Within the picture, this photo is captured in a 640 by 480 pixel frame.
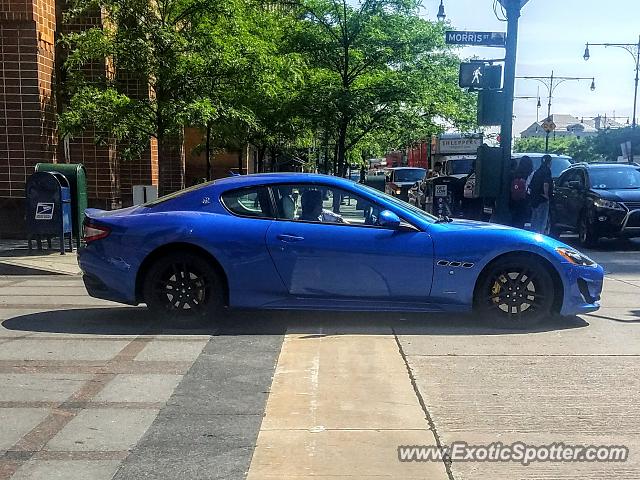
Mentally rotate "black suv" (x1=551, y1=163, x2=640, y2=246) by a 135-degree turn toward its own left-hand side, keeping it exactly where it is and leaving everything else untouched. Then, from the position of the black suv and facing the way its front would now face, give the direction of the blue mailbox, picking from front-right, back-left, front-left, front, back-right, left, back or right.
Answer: back-left

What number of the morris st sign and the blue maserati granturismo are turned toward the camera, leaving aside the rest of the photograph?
1

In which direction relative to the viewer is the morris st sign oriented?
toward the camera

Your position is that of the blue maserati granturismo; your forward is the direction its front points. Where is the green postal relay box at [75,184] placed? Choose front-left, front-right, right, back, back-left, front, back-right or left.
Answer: back-left

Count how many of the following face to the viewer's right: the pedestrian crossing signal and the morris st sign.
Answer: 0

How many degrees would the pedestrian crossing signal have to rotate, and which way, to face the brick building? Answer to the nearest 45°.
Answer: approximately 90° to its right

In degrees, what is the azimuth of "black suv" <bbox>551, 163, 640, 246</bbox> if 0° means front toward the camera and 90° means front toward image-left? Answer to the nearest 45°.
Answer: approximately 315°

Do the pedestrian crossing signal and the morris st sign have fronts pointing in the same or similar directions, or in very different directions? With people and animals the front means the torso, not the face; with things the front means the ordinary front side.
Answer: same or similar directions

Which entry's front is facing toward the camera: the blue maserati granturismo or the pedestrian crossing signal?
the pedestrian crossing signal

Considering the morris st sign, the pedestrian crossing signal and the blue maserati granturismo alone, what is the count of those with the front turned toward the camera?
2

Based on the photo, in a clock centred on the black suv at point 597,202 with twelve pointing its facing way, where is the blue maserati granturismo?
The blue maserati granturismo is roughly at 2 o'clock from the black suv.

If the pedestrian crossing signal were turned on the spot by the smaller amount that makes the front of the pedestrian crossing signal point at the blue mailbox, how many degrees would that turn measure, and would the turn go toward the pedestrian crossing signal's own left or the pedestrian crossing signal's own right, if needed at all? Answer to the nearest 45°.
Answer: approximately 90° to the pedestrian crossing signal's own right

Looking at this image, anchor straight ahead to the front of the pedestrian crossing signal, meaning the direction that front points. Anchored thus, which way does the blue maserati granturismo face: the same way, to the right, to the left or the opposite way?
to the left

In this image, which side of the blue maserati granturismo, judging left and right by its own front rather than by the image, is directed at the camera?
right

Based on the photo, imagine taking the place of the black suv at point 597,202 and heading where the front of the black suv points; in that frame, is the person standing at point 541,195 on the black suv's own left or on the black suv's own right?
on the black suv's own right

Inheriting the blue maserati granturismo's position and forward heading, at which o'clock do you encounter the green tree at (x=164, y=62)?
The green tree is roughly at 8 o'clock from the blue maserati granturismo.

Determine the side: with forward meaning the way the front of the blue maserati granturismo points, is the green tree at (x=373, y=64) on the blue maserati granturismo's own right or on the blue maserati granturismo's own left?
on the blue maserati granturismo's own left

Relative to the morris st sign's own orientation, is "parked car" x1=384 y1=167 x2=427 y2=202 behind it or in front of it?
behind

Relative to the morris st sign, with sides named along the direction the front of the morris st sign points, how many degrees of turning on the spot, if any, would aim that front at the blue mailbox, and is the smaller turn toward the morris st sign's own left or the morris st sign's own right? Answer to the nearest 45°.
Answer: approximately 90° to the morris st sign's own right
